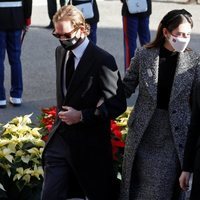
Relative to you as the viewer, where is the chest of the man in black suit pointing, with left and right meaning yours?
facing the viewer and to the left of the viewer

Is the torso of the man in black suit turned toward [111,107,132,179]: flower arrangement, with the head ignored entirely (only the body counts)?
no

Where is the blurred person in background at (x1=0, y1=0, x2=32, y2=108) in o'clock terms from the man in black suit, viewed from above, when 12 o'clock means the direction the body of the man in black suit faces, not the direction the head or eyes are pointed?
The blurred person in background is roughly at 4 o'clock from the man in black suit.

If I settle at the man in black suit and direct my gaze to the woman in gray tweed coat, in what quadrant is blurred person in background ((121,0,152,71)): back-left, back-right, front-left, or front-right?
front-left

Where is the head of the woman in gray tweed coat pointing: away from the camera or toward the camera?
toward the camera

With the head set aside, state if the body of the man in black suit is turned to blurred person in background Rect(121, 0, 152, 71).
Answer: no

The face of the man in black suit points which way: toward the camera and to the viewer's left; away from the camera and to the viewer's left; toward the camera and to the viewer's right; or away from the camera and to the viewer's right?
toward the camera and to the viewer's left

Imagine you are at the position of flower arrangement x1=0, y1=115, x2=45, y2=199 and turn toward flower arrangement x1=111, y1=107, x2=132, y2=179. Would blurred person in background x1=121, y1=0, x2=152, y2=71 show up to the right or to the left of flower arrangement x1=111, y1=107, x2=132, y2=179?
left
